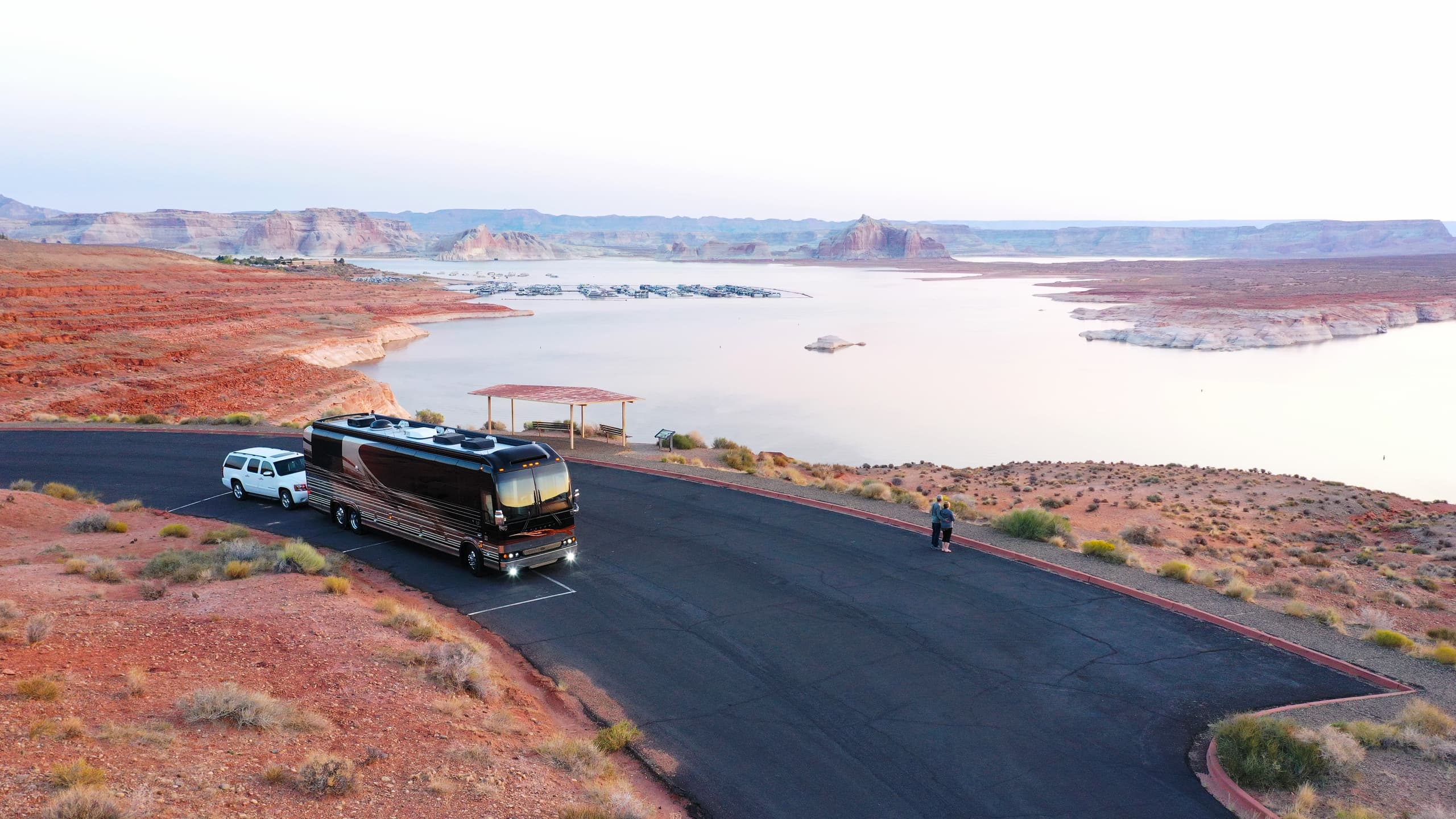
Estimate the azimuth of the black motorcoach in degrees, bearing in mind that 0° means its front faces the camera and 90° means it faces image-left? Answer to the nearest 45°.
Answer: approximately 315°

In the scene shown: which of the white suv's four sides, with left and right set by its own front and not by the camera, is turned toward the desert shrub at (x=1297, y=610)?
front

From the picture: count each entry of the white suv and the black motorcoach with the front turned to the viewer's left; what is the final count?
0

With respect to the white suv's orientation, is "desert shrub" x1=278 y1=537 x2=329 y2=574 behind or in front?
in front

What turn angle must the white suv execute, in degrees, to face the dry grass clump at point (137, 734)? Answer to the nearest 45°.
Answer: approximately 45° to its right

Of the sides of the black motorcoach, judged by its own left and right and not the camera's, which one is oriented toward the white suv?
back

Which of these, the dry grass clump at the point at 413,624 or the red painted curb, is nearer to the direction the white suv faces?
the red painted curb

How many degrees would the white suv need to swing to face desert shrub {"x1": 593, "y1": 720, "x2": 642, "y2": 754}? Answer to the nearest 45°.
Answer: approximately 45° to its right

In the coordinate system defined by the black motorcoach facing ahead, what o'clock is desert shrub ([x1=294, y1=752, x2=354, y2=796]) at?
The desert shrub is roughly at 2 o'clock from the black motorcoach.

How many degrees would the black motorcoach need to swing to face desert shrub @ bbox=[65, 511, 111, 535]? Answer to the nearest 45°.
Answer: approximately 180°

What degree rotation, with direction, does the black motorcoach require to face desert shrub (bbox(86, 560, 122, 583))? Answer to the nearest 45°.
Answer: approximately 135° to its right

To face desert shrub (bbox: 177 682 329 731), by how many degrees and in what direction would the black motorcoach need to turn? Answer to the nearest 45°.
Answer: approximately 45° to its right

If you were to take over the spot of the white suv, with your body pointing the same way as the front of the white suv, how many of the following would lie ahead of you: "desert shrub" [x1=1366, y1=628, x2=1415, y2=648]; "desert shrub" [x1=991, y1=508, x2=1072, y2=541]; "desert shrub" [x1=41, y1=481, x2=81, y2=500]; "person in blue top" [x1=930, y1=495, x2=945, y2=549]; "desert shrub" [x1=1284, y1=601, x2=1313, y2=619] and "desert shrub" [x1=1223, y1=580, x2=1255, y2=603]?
5

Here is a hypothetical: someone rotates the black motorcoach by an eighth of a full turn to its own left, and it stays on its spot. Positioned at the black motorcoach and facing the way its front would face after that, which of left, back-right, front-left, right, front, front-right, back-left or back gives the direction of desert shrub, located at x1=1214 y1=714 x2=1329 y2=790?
front-right

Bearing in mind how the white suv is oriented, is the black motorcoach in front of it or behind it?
in front

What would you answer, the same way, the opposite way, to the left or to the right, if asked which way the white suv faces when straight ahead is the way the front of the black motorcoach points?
the same way

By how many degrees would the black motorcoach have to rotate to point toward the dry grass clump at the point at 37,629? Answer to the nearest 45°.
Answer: approximately 90° to its right

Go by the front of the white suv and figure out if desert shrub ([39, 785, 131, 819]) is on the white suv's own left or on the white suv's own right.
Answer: on the white suv's own right

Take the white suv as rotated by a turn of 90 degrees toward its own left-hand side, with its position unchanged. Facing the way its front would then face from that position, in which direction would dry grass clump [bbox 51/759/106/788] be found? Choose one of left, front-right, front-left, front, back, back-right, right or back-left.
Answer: back-right
